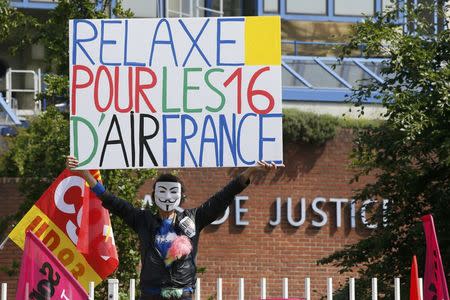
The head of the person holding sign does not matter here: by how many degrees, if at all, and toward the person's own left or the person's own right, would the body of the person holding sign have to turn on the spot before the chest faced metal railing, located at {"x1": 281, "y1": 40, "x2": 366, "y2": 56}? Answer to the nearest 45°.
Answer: approximately 180°

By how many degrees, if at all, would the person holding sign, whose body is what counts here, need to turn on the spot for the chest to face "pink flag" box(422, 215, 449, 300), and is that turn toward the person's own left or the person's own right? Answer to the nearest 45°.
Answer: approximately 90° to the person's own left

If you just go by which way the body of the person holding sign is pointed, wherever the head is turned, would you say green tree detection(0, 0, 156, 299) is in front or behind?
behind

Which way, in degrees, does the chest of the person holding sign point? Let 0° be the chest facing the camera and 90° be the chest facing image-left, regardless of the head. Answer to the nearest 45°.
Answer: approximately 0°

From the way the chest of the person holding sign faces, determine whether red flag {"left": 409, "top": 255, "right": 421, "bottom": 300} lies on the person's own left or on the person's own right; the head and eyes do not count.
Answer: on the person's own left
